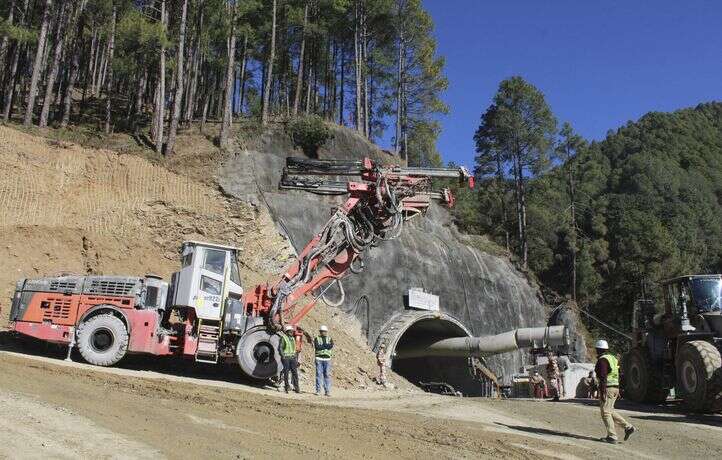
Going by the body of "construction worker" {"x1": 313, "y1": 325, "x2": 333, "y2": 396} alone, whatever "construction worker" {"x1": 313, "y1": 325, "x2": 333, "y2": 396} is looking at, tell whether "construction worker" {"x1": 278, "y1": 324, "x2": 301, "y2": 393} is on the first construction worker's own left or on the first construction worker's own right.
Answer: on the first construction worker's own right

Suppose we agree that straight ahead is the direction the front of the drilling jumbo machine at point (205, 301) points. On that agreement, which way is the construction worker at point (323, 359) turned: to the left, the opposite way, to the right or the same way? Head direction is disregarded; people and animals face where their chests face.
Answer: to the right

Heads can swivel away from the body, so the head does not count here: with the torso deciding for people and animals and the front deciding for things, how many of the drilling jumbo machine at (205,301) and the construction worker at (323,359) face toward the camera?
1

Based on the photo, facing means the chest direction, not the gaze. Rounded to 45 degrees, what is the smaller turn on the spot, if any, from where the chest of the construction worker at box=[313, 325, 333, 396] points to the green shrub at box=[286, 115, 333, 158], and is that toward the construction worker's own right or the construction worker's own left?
approximately 180°

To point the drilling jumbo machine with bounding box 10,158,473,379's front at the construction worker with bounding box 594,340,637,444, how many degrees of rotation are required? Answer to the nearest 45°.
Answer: approximately 45° to its right

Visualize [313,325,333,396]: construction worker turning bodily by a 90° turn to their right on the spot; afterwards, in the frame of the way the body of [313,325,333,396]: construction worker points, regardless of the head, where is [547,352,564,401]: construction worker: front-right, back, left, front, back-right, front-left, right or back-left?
back-right

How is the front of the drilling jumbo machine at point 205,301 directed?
to the viewer's right

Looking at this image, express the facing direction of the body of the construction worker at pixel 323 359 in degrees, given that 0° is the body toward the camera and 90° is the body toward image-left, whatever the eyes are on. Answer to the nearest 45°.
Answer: approximately 0°

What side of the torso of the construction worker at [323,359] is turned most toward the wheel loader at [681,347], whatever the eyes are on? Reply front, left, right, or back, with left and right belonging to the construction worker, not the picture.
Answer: left

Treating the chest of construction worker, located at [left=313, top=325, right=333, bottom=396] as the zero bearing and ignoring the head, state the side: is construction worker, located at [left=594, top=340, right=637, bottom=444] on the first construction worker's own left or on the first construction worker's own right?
on the first construction worker's own left
